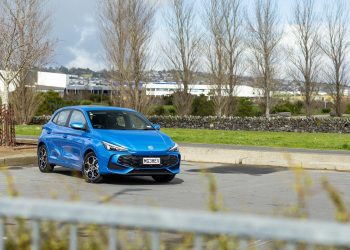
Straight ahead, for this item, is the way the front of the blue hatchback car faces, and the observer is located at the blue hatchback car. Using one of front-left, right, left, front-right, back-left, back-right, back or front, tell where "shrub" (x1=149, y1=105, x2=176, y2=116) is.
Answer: back-left

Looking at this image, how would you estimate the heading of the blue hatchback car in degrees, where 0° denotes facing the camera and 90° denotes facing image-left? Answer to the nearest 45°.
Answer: approximately 315°

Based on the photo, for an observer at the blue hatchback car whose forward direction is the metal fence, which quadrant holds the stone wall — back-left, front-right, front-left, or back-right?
back-left

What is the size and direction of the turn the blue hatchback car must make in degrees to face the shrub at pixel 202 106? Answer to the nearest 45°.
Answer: approximately 135° to its left

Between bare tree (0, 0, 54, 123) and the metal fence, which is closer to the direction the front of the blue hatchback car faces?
the metal fence

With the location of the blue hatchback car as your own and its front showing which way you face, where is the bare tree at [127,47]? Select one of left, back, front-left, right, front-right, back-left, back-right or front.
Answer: back-left

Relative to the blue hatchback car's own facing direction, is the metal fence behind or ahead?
ahead

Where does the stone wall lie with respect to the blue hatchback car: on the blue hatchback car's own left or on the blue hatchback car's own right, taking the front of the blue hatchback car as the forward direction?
on the blue hatchback car's own left
